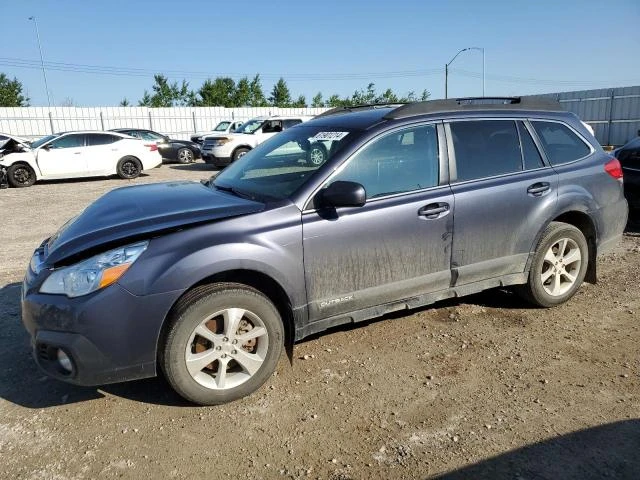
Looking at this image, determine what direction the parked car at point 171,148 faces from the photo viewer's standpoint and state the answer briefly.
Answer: facing to the right of the viewer

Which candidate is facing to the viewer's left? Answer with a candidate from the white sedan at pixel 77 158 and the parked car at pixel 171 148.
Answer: the white sedan

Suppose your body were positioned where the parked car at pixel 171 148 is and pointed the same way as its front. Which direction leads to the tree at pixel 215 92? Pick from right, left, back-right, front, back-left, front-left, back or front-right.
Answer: left

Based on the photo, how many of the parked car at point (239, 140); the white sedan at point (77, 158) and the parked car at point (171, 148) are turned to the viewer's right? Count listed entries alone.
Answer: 1

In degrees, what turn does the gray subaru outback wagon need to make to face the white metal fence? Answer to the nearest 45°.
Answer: approximately 90° to its right

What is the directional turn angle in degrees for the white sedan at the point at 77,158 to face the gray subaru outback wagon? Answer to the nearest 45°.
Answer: approximately 90° to its left

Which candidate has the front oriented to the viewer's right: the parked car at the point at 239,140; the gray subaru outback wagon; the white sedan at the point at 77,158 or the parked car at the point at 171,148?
the parked car at the point at 171,148

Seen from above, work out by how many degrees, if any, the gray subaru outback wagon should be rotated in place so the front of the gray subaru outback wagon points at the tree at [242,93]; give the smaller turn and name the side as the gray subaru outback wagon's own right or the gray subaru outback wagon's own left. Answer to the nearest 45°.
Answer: approximately 135° to the gray subaru outback wagon's own right

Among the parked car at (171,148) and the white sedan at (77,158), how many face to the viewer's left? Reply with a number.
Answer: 1

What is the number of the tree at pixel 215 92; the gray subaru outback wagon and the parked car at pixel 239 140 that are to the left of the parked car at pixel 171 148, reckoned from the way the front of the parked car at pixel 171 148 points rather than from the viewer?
1

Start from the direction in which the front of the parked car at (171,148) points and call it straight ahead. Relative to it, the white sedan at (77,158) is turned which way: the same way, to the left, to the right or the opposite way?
the opposite way

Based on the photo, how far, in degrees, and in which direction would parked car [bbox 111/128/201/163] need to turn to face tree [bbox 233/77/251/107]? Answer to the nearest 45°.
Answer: approximately 90° to its left

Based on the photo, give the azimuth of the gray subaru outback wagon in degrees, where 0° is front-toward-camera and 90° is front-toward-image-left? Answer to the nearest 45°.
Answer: approximately 45°

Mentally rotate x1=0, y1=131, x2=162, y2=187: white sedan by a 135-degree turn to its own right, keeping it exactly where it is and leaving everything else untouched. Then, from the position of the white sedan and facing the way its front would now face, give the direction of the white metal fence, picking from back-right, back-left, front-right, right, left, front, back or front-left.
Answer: front-left

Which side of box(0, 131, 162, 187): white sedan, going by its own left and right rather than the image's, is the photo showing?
left

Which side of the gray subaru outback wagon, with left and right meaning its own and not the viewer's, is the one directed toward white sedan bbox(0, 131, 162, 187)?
right
